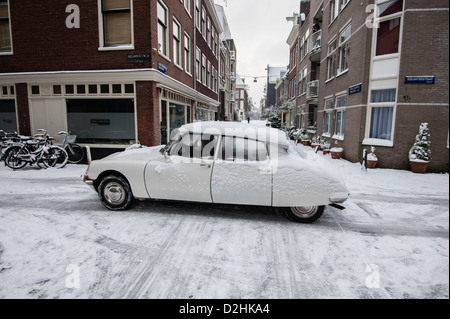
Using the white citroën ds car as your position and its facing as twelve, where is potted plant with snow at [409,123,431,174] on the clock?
The potted plant with snow is roughly at 5 o'clock from the white citroën ds car.

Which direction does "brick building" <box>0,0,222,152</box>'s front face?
toward the camera

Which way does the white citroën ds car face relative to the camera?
to the viewer's left

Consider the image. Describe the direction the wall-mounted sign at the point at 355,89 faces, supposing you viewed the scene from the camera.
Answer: facing the viewer and to the left of the viewer

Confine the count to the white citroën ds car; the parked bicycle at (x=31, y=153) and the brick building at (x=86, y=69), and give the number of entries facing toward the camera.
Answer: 1

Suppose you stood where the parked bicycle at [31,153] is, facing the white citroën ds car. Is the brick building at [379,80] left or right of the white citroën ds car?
left

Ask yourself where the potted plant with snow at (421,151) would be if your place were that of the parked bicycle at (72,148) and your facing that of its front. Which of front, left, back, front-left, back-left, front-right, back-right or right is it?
front

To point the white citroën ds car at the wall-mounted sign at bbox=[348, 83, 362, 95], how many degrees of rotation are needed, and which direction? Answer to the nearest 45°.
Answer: approximately 135° to its right

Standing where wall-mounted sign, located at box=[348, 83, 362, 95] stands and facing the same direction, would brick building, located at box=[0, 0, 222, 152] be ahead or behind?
ahead

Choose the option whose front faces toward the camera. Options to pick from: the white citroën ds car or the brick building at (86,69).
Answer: the brick building

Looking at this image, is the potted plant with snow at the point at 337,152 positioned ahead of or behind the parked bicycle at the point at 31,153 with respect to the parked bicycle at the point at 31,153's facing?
ahead

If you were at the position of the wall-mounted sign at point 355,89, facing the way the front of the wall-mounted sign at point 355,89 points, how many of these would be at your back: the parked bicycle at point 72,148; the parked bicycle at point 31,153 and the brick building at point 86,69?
0
